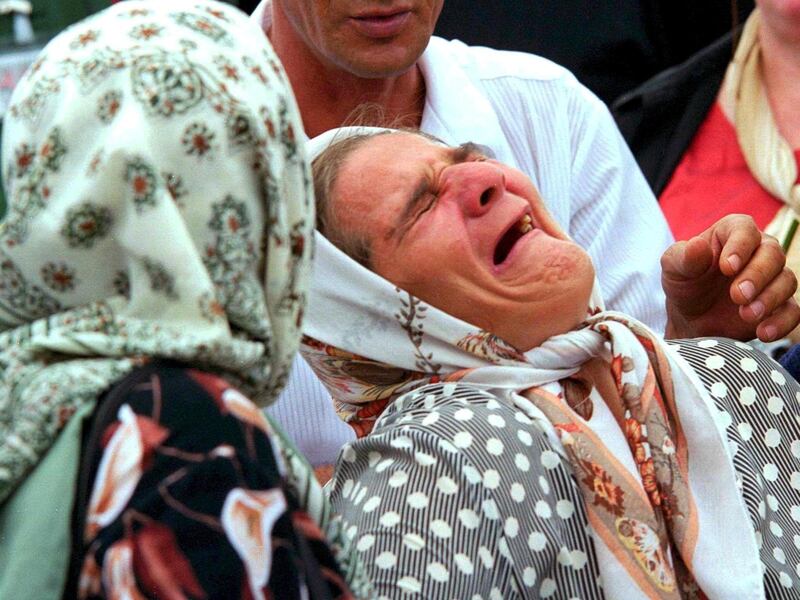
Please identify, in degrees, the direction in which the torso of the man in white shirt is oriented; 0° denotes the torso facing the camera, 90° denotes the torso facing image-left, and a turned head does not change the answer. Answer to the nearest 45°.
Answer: approximately 0°
